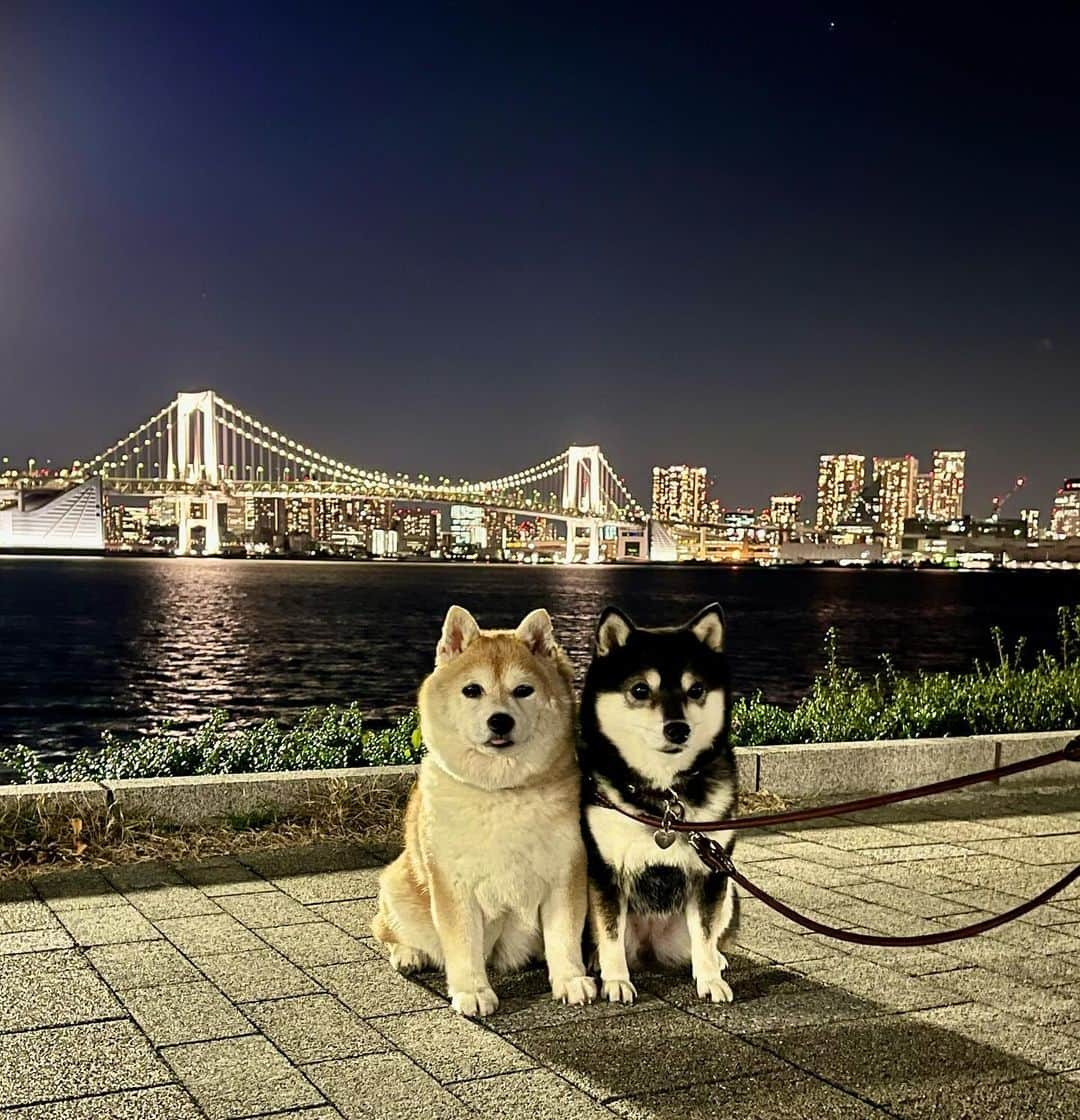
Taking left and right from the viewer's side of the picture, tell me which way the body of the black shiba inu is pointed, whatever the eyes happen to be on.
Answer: facing the viewer

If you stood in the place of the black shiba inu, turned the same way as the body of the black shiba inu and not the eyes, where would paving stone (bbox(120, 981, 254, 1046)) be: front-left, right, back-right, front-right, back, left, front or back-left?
right

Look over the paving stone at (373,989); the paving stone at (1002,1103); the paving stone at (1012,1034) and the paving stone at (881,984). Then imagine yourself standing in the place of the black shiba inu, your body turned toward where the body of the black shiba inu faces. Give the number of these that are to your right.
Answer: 1

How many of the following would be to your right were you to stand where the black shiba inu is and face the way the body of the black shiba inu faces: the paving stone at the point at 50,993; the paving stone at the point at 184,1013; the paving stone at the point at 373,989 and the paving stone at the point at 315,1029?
4

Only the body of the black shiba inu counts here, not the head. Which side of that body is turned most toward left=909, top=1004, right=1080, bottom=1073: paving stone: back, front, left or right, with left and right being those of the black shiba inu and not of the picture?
left

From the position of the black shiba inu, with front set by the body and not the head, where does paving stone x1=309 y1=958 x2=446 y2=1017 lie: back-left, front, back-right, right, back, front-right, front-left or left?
right

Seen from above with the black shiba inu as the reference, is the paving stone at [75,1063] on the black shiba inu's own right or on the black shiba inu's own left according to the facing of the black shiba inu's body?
on the black shiba inu's own right

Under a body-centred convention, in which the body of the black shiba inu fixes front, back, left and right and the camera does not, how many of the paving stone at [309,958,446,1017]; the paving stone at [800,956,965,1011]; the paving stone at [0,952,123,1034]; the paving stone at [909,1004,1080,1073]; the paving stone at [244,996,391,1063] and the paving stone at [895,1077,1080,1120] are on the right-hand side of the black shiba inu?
3

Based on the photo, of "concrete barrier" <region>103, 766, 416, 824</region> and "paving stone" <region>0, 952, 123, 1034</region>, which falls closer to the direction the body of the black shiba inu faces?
the paving stone

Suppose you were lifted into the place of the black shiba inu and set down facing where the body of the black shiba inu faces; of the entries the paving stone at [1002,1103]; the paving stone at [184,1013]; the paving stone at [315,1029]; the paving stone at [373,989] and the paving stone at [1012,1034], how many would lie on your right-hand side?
3

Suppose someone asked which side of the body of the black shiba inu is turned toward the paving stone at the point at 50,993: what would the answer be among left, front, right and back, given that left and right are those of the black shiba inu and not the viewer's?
right

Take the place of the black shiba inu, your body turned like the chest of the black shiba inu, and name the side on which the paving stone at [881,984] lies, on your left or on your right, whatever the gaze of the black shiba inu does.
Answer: on your left
